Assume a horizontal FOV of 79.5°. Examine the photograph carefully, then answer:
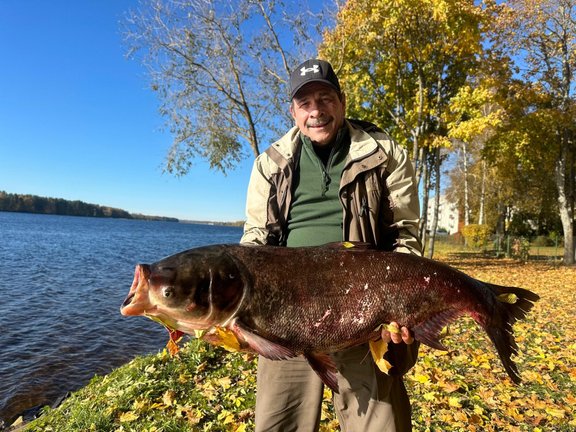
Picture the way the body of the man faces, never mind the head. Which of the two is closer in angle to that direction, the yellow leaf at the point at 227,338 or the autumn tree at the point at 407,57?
the yellow leaf

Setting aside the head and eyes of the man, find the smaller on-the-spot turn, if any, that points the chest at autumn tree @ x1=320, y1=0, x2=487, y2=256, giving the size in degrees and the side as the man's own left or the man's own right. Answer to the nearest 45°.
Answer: approximately 180°

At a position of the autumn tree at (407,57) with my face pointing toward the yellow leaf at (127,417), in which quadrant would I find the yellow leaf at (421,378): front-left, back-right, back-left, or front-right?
front-left

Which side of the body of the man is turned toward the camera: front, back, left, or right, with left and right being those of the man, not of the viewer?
front

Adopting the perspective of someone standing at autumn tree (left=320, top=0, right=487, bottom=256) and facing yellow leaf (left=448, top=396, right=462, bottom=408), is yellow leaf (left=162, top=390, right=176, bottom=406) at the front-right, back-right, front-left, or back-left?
front-right

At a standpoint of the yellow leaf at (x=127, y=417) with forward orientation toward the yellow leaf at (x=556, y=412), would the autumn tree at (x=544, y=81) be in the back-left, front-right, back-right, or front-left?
front-left

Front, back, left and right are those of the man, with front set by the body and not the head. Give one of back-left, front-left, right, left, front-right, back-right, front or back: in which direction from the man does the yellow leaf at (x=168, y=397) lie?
back-right

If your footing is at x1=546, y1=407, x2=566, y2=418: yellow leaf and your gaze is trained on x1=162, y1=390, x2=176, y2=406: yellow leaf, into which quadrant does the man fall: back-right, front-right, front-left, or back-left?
front-left

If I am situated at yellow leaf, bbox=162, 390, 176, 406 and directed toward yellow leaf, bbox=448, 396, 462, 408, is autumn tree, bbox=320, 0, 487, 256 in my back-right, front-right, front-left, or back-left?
front-left

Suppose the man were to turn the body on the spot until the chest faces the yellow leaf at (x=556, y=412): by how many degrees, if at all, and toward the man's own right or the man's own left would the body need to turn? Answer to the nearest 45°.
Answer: approximately 135° to the man's own left

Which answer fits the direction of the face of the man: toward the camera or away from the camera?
toward the camera

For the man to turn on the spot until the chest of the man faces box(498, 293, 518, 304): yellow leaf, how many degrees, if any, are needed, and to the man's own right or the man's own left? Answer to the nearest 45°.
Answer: approximately 90° to the man's own left
